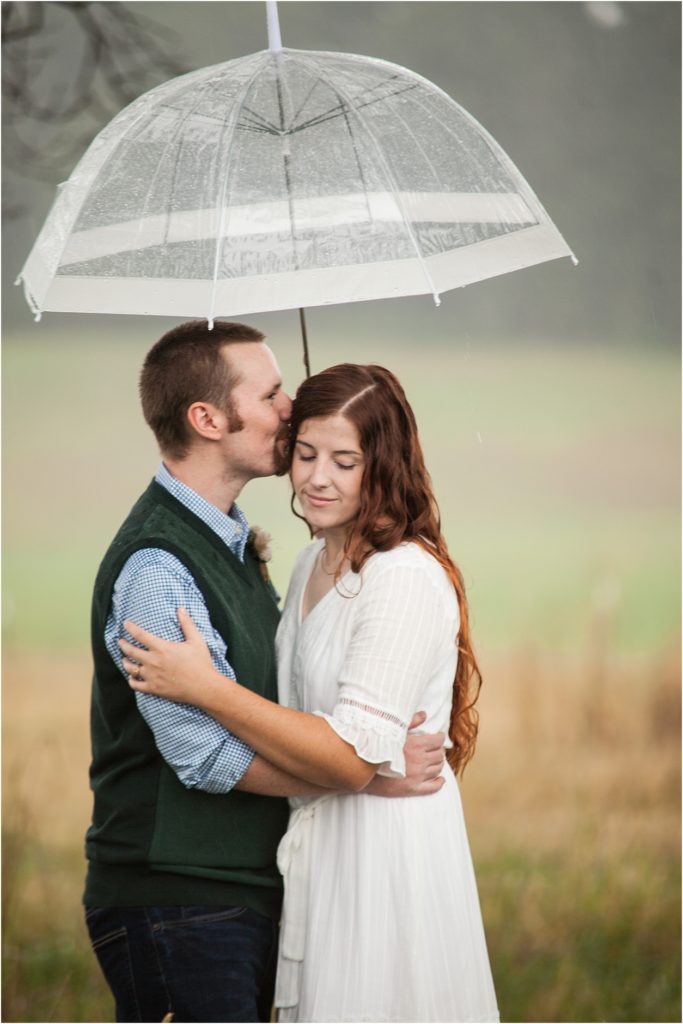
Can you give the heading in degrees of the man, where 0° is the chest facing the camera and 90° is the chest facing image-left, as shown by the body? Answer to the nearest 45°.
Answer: approximately 270°

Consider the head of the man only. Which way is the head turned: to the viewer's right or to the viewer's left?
to the viewer's right

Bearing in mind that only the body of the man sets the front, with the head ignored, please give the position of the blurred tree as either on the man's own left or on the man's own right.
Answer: on the man's own left
